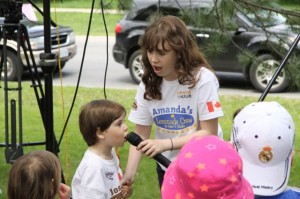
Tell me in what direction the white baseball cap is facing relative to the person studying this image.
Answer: facing the viewer

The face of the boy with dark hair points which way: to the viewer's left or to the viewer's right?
to the viewer's right
